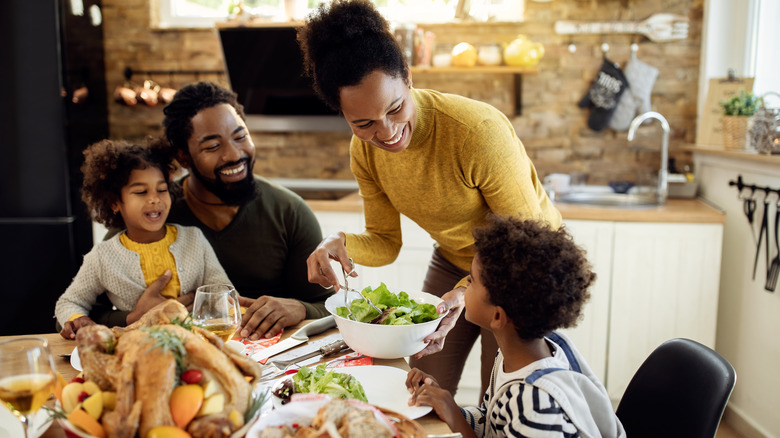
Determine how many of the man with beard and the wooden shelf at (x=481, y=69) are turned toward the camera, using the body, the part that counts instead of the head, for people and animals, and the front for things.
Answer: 2

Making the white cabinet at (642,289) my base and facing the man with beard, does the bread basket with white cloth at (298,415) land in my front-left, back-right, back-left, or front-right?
front-left

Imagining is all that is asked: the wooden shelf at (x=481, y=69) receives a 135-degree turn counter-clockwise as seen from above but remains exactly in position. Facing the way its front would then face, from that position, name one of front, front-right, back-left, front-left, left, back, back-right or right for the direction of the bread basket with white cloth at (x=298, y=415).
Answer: back-right

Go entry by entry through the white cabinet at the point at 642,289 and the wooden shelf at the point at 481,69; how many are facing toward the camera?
2

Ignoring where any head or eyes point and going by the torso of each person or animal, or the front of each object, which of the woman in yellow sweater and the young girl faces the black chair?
the young girl

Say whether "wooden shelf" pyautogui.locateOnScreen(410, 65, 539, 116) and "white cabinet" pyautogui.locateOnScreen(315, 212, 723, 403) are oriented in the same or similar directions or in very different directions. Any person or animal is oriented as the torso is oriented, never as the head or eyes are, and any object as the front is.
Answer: same or similar directions

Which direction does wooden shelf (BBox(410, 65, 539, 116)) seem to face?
toward the camera

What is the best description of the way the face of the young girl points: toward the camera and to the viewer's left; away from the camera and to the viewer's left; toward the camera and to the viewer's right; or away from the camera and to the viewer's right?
toward the camera and to the viewer's right

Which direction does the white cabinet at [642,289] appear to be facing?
toward the camera

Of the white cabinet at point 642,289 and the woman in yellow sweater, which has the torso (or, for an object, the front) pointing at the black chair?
the white cabinet

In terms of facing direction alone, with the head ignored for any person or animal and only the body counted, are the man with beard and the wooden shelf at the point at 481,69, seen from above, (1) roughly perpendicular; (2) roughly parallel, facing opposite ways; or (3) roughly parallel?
roughly parallel

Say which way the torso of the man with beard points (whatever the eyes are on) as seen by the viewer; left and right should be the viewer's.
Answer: facing the viewer

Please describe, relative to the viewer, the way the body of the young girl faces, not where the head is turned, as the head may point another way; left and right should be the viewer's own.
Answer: facing the viewer and to the right of the viewer

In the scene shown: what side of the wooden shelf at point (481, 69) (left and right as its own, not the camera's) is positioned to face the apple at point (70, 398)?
front

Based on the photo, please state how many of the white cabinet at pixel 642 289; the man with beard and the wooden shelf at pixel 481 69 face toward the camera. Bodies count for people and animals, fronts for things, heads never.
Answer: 3
